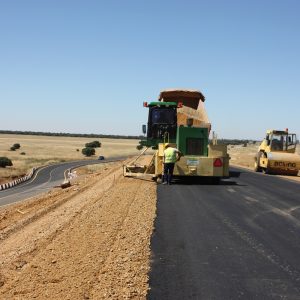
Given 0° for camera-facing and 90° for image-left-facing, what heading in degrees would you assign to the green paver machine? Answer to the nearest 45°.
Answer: approximately 180°
